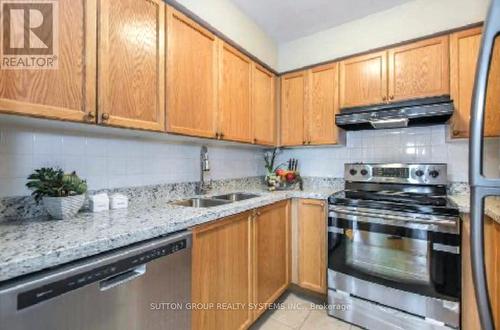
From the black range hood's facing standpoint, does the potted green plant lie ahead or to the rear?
ahead

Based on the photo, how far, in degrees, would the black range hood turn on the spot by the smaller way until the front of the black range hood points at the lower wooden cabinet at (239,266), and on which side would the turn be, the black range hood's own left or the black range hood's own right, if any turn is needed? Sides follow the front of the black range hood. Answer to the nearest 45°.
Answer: approximately 45° to the black range hood's own right

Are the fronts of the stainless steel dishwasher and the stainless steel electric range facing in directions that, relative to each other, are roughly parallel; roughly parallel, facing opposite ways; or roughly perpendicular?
roughly perpendicular

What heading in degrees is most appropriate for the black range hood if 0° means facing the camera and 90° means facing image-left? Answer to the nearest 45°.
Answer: approximately 0°

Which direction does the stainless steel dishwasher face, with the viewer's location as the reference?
facing the viewer and to the right of the viewer

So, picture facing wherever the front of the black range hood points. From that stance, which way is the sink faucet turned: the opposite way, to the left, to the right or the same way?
to the left

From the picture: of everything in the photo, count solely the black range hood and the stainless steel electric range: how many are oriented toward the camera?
2

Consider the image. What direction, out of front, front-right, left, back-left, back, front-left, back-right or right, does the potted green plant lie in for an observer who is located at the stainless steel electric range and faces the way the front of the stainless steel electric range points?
front-right

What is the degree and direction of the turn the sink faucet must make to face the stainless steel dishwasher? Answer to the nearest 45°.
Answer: approximately 45° to its right

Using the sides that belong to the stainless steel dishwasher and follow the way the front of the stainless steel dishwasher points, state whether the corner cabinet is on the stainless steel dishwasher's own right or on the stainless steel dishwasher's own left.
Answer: on the stainless steel dishwasher's own left
